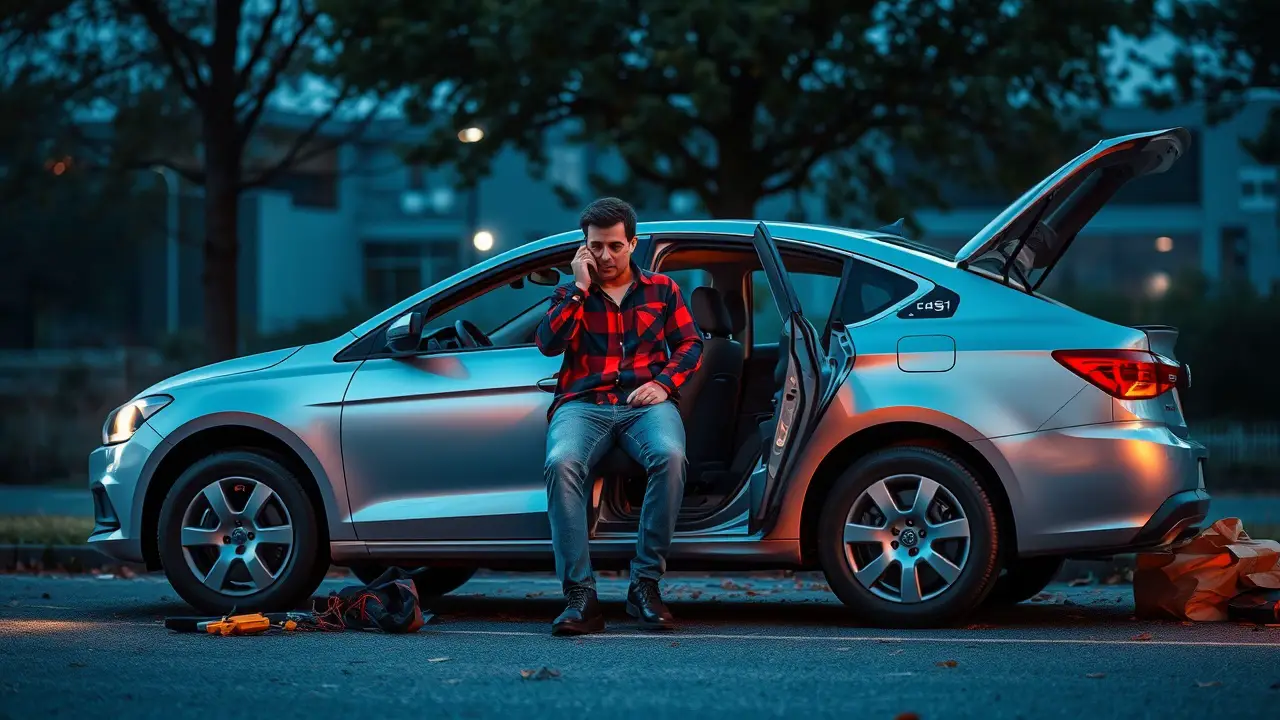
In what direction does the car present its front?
to the viewer's left

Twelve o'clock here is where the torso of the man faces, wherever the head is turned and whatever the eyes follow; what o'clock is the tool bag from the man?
The tool bag is roughly at 3 o'clock from the man.

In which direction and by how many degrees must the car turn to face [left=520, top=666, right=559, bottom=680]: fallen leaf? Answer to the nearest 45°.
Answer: approximately 45° to its left

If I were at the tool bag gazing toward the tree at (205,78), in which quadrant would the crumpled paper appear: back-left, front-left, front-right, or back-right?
back-right

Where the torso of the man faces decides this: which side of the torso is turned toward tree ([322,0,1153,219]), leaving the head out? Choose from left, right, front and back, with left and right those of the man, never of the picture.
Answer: back

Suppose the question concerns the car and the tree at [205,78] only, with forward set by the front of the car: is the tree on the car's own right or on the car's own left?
on the car's own right

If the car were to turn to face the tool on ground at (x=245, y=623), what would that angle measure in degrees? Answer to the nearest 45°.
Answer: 0° — it already faces it

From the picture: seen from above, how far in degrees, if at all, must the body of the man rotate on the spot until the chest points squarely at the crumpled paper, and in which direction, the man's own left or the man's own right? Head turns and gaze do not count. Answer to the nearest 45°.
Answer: approximately 90° to the man's own left

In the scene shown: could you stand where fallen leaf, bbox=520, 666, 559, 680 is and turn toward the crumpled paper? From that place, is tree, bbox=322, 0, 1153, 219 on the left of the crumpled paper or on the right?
left
